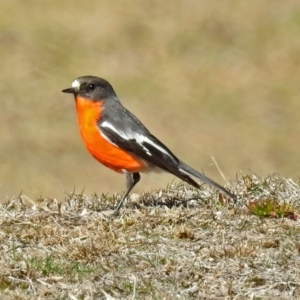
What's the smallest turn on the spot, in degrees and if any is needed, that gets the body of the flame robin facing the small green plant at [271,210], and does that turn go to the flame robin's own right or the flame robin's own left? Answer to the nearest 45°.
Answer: approximately 135° to the flame robin's own left

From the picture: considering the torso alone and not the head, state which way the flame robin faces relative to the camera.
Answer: to the viewer's left
